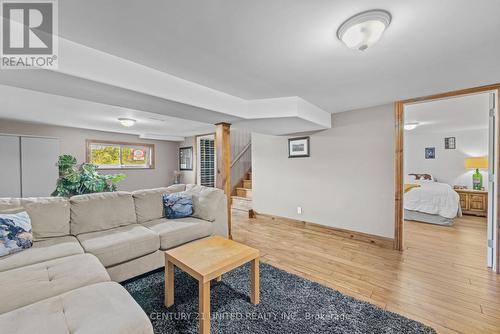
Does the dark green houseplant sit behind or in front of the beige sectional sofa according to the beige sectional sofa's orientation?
behind

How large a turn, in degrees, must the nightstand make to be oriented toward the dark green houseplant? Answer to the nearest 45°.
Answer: approximately 45° to its right

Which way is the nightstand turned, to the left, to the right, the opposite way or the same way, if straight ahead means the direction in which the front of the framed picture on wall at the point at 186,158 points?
the same way

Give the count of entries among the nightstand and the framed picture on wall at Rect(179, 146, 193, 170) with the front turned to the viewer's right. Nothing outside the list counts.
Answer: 0

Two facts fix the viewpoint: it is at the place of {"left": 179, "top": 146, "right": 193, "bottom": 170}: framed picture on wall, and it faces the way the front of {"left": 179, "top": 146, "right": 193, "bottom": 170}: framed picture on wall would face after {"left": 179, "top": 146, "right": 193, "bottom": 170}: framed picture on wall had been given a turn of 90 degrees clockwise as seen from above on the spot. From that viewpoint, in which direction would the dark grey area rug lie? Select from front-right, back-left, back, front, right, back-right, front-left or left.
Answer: back-left

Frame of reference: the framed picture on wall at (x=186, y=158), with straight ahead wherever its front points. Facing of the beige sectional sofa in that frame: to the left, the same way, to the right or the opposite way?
to the left

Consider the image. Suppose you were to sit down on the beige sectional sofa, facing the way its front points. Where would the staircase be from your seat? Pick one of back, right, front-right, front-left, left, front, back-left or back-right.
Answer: left

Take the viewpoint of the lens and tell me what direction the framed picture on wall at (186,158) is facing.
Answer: facing the viewer and to the left of the viewer

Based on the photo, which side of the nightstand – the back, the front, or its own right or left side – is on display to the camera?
front

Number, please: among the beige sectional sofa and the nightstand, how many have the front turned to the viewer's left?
0

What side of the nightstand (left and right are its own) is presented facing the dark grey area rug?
front

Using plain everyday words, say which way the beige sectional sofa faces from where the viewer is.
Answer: facing the viewer and to the right of the viewer

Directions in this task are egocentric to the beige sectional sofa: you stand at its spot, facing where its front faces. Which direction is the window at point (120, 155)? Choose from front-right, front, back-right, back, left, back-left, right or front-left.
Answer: back-left

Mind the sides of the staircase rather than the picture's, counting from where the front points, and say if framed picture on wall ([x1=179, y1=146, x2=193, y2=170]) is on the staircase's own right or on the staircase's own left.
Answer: on the staircase's own right

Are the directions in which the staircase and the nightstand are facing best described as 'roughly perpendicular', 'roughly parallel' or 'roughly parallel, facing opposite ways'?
roughly parallel

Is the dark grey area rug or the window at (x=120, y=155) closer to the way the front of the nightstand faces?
the dark grey area rug

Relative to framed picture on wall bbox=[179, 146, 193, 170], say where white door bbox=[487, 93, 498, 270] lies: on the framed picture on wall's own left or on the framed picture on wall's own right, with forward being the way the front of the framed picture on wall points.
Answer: on the framed picture on wall's own left

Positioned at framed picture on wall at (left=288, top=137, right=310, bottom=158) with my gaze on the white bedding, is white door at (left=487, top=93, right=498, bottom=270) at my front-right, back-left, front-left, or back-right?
front-right
